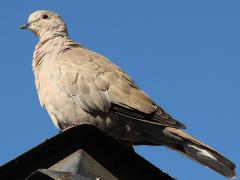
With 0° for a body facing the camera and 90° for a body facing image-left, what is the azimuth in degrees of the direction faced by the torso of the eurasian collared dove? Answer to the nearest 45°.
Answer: approximately 90°
